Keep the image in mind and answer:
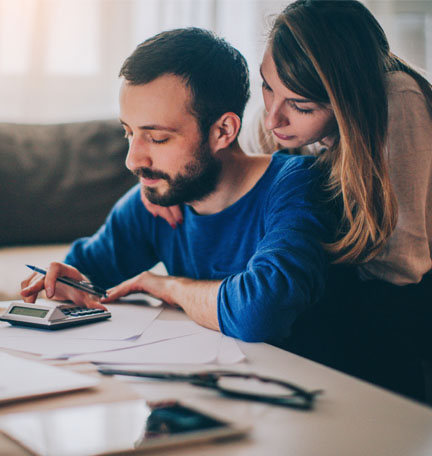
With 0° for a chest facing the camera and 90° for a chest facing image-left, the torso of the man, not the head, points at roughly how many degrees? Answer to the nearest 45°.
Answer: approximately 45°

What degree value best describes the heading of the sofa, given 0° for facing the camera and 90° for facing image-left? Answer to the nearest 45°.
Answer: approximately 0°

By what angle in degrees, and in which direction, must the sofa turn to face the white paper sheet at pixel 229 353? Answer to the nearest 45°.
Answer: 0° — it already faces it

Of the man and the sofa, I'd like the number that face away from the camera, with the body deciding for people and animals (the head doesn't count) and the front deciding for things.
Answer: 0

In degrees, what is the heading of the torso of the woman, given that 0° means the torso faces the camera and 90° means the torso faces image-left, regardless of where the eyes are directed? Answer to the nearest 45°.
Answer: approximately 45°

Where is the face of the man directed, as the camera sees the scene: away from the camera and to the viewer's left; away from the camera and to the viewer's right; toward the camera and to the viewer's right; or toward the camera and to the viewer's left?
toward the camera and to the viewer's left
